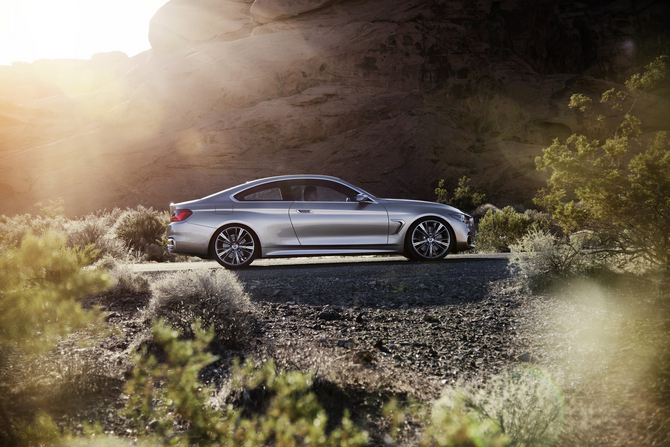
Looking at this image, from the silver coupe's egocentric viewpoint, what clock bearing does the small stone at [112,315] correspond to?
The small stone is roughly at 4 o'clock from the silver coupe.

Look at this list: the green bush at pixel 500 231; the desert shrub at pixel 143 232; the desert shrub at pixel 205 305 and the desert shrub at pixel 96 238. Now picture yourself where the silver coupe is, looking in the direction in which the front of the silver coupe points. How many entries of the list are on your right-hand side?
1

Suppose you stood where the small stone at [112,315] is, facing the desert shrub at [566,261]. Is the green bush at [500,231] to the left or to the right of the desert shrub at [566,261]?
left

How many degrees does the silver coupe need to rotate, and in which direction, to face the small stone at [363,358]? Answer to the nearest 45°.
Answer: approximately 90° to its right

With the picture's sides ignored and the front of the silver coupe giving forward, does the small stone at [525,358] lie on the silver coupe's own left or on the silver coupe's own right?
on the silver coupe's own right

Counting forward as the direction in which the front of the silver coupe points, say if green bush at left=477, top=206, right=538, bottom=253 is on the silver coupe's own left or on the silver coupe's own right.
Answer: on the silver coupe's own left

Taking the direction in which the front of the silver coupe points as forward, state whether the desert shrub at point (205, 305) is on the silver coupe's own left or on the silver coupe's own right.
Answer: on the silver coupe's own right

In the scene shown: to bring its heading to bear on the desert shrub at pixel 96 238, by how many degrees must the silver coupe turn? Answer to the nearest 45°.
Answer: approximately 135° to its left

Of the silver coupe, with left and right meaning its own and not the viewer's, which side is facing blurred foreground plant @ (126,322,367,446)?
right

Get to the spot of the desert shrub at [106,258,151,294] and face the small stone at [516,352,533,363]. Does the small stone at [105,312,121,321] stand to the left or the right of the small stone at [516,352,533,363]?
right

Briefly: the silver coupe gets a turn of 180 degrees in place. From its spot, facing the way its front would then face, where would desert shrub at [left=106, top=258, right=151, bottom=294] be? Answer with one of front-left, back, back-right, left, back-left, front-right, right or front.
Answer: front-left

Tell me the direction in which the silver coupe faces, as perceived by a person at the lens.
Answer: facing to the right of the viewer

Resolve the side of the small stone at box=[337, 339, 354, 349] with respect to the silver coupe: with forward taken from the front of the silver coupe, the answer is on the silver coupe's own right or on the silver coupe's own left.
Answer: on the silver coupe's own right
